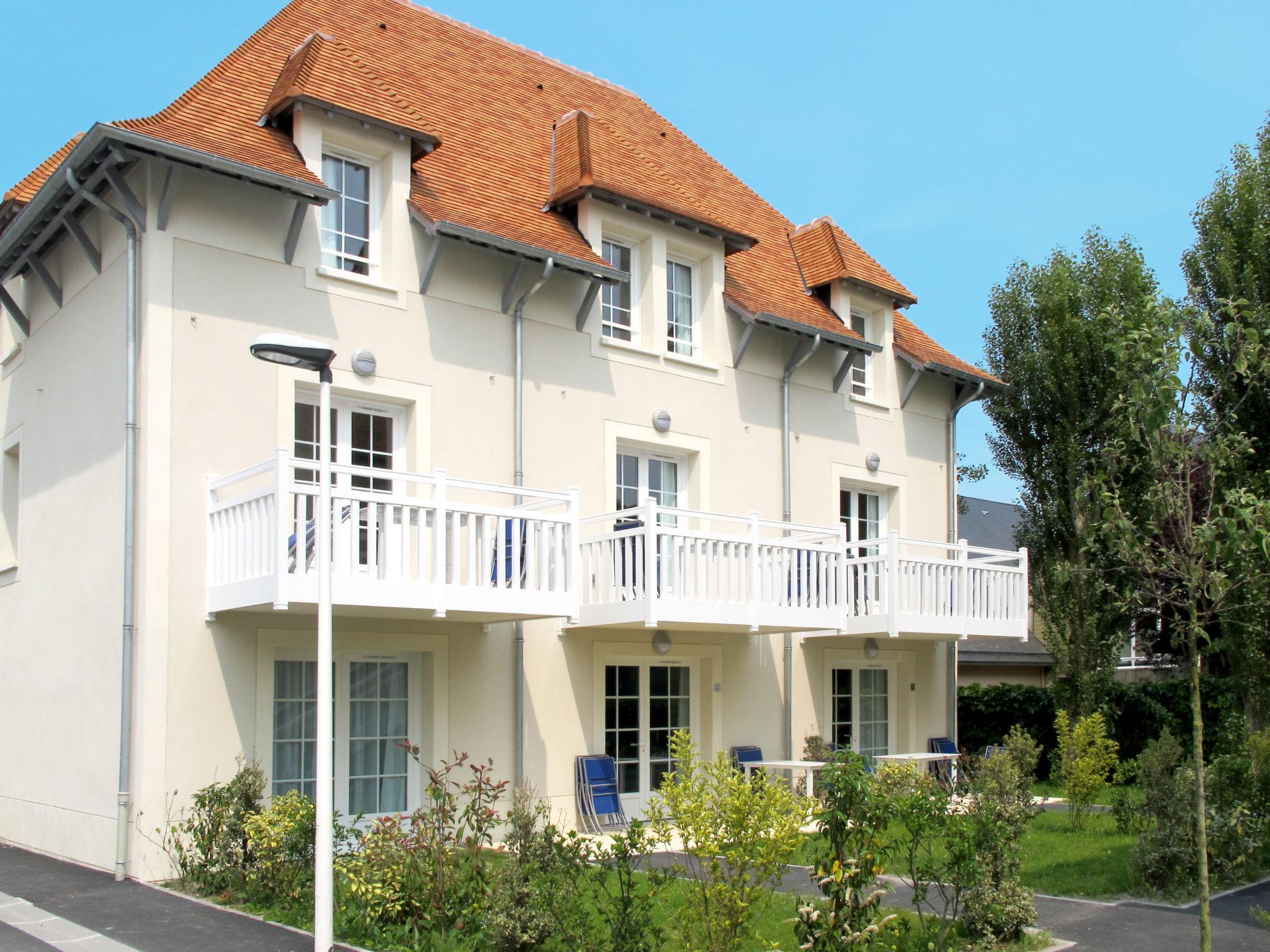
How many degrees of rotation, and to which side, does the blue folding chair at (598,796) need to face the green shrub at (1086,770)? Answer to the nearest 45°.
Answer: approximately 45° to its left

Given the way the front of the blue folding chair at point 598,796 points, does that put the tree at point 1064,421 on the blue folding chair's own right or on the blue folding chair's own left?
on the blue folding chair's own left

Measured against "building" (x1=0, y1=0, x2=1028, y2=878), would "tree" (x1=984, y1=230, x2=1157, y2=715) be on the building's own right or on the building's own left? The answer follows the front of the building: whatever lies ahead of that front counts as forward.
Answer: on the building's own left

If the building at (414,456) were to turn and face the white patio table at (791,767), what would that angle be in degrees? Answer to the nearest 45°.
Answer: approximately 90° to its left

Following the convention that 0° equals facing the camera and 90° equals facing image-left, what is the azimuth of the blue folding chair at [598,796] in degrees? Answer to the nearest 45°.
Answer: approximately 315°

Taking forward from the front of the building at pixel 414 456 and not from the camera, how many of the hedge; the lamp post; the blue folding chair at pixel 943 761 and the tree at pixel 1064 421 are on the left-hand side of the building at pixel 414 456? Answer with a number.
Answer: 3

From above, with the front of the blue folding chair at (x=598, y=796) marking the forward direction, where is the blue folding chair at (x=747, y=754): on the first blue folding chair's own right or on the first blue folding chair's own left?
on the first blue folding chair's own left

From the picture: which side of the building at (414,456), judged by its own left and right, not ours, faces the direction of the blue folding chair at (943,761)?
left

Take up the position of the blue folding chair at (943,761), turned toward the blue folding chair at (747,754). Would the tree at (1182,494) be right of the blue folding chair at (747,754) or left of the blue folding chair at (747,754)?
left
